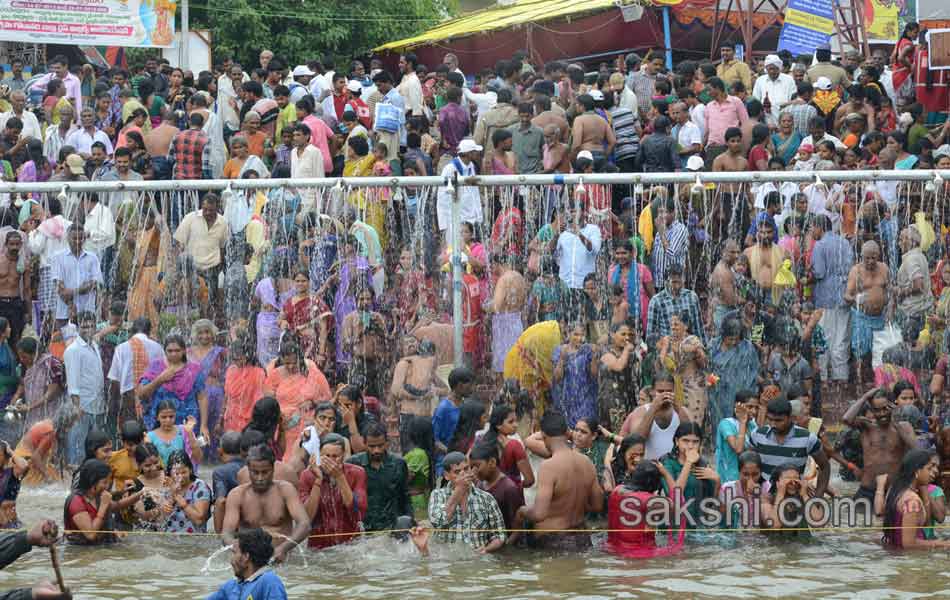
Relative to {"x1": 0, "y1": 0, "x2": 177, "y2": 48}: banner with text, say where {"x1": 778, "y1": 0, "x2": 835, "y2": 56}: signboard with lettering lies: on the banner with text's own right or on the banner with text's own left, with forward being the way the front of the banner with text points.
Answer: on the banner with text's own left

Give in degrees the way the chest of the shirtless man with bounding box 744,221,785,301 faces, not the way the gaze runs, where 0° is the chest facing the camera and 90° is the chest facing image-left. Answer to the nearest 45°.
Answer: approximately 0°

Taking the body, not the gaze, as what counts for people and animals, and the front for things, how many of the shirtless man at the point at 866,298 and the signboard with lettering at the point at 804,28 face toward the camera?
2

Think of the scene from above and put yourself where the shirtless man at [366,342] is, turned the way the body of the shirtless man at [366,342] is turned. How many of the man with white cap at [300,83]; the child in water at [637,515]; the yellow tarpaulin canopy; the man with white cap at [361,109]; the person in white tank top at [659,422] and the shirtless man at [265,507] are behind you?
3

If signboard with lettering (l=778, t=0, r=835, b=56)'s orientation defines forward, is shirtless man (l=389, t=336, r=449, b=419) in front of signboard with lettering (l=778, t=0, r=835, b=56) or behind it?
in front

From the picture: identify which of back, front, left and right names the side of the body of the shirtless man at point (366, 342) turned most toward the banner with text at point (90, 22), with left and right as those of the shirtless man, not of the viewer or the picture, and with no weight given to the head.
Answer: back

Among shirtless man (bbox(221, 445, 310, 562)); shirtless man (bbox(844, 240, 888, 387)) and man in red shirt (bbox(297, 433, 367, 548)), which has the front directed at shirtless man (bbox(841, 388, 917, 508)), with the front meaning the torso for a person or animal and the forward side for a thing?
shirtless man (bbox(844, 240, 888, 387))

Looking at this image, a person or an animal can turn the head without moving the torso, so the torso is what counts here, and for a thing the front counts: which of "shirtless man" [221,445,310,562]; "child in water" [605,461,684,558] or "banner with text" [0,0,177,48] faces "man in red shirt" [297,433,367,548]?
the banner with text

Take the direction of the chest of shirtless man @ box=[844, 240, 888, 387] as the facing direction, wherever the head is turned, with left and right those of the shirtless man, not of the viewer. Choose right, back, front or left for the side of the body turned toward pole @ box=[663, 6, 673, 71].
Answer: back

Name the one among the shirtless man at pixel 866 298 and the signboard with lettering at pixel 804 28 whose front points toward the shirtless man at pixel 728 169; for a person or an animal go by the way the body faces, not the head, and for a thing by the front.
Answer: the signboard with lettering

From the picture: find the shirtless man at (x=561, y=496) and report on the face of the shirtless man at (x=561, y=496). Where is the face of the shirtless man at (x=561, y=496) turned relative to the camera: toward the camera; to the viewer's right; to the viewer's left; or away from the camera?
away from the camera
